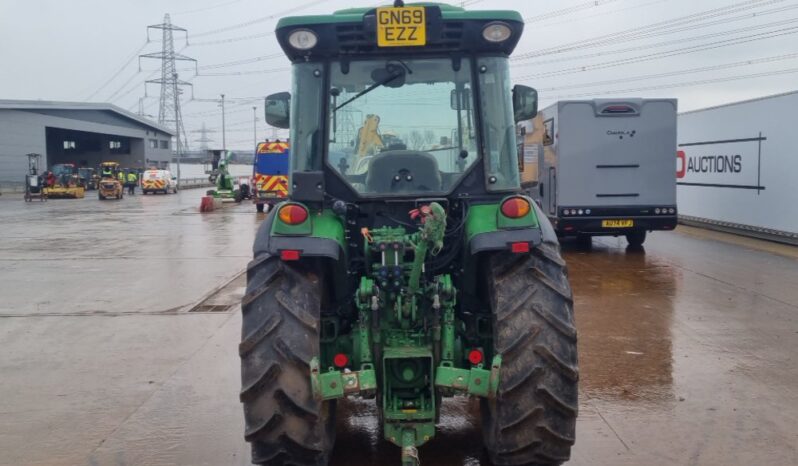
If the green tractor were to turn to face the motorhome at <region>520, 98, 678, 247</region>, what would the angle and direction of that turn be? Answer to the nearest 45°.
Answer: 0° — it already faces it

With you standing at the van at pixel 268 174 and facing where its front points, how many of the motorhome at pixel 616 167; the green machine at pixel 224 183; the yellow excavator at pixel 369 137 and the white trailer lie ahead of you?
1

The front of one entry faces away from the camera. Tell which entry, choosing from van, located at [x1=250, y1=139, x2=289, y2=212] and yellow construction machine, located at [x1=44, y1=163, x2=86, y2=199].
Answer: the van

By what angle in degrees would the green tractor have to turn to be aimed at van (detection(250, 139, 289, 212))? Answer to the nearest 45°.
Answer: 0° — it already faces it

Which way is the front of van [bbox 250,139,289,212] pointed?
away from the camera

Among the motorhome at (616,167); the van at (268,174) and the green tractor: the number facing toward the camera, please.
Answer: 0

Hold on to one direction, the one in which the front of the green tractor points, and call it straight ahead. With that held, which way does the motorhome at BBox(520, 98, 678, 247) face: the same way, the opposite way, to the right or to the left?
the same way

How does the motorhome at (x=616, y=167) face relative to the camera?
away from the camera

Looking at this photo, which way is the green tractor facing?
away from the camera

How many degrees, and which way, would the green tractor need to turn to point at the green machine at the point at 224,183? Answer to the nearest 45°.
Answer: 0° — it already faces it

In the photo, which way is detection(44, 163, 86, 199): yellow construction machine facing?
toward the camera

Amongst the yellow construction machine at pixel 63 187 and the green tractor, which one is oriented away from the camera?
the green tractor

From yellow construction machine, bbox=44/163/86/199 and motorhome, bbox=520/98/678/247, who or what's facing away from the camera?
the motorhome

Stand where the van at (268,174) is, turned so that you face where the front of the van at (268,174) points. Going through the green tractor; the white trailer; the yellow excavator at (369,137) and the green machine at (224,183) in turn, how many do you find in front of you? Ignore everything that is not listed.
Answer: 1

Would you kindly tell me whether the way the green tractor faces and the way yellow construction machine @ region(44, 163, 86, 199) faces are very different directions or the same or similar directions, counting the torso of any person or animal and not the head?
very different directions
